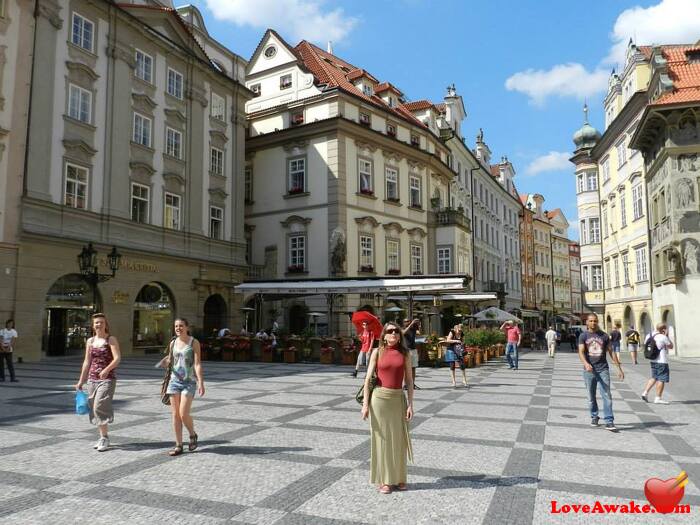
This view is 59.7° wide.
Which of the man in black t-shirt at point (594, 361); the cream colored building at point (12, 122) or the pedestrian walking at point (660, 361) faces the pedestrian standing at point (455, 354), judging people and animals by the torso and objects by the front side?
the cream colored building

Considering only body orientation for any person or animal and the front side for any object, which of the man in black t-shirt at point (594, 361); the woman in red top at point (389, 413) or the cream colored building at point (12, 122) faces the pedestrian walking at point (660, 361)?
the cream colored building

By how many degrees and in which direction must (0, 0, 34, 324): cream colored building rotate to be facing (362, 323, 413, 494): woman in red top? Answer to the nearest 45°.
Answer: approximately 45° to its right

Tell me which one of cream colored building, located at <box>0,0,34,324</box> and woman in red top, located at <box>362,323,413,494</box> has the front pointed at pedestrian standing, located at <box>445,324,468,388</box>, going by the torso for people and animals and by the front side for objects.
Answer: the cream colored building

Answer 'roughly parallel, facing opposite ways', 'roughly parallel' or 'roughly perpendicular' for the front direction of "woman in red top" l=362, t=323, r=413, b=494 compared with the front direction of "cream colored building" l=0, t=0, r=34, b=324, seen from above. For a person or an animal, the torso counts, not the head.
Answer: roughly perpendicular

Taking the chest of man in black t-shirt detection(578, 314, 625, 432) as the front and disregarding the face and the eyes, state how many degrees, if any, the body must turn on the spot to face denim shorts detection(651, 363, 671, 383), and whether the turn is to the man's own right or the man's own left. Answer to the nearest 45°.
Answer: approximately 180°

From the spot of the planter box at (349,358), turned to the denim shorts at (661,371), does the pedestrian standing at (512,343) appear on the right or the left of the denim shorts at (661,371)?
left

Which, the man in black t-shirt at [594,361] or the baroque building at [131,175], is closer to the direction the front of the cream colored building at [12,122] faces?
the man in black t-shirt

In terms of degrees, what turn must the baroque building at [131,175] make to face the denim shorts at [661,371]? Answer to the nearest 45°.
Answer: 0° — it already faces it

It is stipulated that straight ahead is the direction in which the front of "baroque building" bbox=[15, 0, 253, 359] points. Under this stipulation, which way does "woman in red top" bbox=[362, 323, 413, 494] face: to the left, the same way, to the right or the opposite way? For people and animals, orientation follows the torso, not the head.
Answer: to the right
